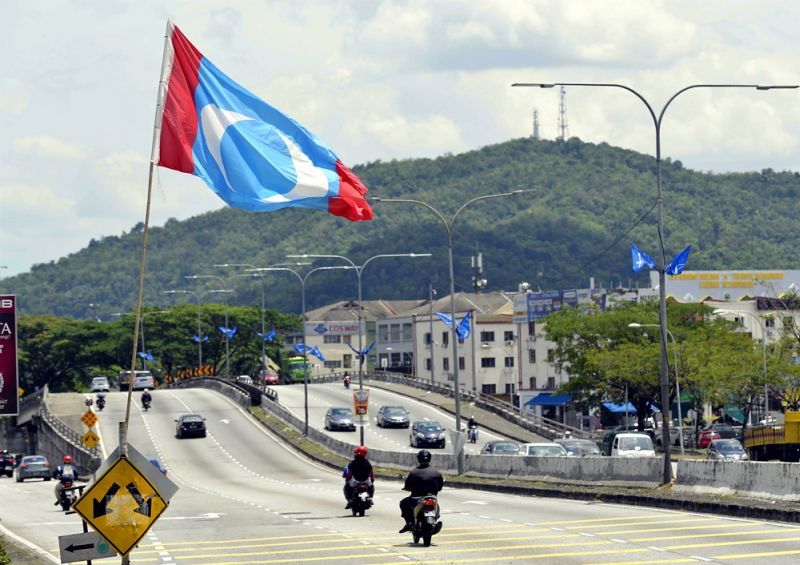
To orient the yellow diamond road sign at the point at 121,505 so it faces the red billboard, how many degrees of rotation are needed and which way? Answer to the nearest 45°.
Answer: approximately 180°

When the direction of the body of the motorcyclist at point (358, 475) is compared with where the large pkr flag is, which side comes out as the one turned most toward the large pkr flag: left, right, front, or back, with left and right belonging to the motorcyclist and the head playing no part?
back

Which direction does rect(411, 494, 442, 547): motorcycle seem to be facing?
away from the camera

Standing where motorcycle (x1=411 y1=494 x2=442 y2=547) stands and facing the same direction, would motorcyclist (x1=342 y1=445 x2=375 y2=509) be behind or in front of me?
in front

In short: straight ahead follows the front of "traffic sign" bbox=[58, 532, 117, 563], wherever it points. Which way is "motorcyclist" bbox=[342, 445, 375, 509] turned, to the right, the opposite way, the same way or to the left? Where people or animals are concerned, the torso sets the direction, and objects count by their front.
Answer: the opposite way

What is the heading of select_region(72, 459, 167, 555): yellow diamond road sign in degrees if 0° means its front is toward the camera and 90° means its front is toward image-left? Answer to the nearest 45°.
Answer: approximately 0°

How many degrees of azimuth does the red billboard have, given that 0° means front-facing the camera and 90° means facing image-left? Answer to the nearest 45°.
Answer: approximately 0°

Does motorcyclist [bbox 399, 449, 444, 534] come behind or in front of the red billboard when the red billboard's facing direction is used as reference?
in front

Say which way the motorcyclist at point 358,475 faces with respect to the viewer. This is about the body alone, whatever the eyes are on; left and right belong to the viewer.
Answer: facing away from the viewer

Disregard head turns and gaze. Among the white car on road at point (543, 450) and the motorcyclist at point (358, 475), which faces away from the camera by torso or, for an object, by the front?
the motorcyclist
